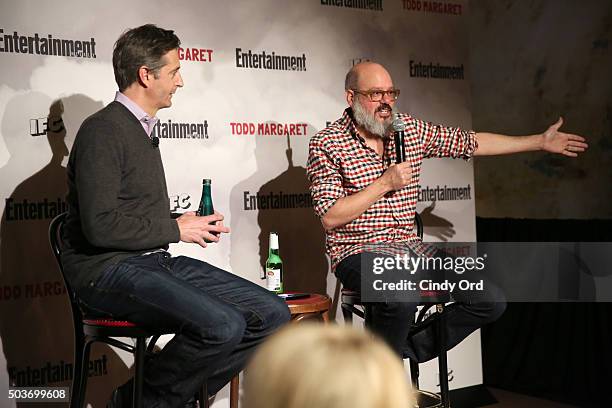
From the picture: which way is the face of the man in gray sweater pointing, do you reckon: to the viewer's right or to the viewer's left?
to the viewer's right

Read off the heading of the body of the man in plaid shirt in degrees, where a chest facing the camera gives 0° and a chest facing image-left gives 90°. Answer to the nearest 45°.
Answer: approximately 315°

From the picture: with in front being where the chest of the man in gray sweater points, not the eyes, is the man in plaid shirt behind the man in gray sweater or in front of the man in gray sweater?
in front

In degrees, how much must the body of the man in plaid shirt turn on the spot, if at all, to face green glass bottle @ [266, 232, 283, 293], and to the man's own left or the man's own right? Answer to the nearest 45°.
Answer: approximately 135° to the man's own right

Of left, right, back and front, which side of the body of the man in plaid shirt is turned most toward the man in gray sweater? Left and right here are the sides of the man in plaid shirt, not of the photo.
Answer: right

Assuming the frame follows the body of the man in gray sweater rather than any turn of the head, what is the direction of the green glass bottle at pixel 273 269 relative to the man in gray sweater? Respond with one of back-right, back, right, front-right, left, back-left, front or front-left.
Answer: front-left

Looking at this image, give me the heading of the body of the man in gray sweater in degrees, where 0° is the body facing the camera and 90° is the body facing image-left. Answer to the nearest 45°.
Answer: approximately 270°

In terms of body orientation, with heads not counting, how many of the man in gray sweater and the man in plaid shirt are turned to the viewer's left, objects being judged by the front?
0
